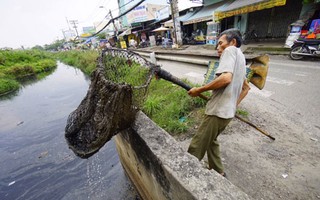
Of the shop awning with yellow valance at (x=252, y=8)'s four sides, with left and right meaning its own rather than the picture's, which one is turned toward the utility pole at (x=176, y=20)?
right

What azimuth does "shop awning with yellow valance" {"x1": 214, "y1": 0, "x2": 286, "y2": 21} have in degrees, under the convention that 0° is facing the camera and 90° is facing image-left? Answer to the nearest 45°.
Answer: approximately 45°

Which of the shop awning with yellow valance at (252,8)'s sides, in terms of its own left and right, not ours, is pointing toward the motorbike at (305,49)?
left

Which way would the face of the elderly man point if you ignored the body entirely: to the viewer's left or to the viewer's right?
to the viewer's left
